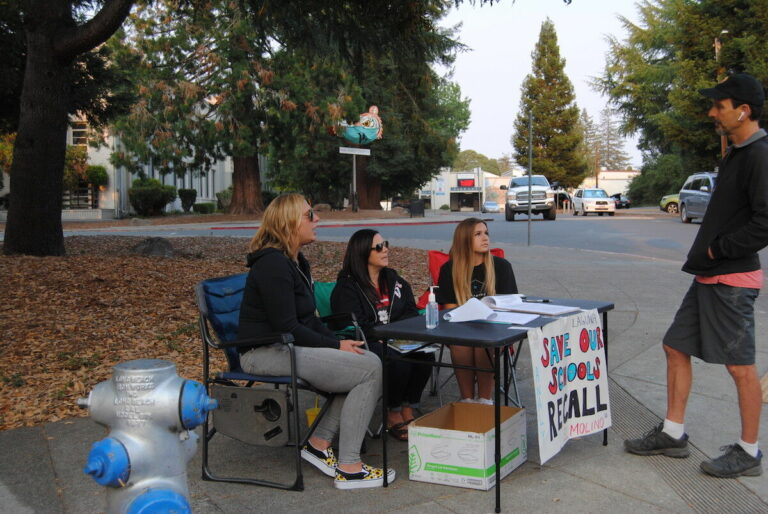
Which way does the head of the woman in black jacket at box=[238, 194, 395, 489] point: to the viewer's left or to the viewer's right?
to the viewer's right

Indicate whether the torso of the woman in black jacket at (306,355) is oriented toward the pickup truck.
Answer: no

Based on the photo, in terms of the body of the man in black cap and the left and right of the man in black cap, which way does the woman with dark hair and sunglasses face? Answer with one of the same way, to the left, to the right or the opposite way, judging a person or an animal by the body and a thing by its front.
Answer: the opposite way

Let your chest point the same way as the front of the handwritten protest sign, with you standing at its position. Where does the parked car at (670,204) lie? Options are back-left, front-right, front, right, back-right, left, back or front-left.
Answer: back-left

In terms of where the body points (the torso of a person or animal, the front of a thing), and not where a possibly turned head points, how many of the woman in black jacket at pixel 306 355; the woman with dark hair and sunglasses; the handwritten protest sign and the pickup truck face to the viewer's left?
0

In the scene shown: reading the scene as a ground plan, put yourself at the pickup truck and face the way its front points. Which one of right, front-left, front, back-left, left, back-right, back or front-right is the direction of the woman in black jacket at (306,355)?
front

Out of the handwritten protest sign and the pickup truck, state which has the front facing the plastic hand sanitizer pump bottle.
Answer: the pickup truck

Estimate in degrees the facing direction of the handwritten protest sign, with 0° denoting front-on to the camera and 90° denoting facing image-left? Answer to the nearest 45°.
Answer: approximately 315°

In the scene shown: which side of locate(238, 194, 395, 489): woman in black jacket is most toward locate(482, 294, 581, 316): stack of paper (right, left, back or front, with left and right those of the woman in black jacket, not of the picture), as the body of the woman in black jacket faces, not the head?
front

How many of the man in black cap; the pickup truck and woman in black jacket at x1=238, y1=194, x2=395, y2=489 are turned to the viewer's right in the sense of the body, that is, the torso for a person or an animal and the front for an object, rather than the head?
1

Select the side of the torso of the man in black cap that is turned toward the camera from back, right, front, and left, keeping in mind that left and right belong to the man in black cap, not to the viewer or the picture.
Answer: left

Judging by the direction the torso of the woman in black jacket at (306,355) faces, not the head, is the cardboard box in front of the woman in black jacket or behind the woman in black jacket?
in front

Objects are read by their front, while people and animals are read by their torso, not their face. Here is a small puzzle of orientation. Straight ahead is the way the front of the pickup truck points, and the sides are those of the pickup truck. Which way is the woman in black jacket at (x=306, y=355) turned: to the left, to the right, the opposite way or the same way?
to the left

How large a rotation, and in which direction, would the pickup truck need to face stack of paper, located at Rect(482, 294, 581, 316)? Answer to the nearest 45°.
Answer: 0° — it already faces it

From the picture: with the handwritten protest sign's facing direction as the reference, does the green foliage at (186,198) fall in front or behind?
behind

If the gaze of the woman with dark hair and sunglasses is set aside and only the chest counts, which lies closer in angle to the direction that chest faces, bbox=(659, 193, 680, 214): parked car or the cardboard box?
the cardboard box

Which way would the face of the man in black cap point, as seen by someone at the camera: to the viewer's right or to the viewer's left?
to the viewer's left

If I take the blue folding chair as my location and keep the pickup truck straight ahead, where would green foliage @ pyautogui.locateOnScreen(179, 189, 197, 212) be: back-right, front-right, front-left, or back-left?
front-left

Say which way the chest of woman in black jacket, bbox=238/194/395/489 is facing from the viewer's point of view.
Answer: to the viewer's right

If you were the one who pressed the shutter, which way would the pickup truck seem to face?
facing the viewer

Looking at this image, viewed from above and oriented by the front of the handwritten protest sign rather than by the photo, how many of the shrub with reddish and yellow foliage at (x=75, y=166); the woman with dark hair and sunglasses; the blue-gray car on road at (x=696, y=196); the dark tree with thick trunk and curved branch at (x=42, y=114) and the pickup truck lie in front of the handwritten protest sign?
0

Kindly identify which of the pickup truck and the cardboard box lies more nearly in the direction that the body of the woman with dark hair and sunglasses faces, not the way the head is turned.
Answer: the cardboard box
